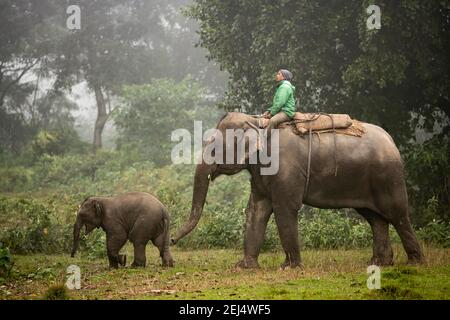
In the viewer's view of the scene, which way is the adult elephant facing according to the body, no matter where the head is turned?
to the viewer's left

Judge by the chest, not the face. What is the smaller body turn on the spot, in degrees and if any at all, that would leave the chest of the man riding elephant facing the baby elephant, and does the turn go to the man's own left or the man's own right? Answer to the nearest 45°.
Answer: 0° — they already face it

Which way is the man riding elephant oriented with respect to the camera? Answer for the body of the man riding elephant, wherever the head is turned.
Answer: to the viewer's left

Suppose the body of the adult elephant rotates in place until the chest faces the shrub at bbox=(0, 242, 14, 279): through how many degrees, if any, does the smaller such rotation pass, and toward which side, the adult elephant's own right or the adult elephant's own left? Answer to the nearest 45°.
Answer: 0° — it already faces it

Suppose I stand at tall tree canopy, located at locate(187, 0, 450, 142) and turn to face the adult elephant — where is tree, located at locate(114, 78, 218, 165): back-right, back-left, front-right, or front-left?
back-right

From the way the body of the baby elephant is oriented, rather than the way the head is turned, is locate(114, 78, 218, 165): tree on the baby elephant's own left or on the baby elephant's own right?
on the baby elephant's own right

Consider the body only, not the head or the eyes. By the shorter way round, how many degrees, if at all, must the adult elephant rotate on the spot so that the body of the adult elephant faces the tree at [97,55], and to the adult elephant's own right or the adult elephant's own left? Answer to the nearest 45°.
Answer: approximately 45° to the adult elephant's own right

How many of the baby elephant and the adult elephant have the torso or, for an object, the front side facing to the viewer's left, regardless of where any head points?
2

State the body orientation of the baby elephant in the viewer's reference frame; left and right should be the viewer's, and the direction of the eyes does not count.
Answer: facing to the left of the viewer

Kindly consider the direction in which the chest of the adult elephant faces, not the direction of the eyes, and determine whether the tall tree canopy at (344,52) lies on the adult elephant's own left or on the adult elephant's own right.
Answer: on the adult elephant's own right

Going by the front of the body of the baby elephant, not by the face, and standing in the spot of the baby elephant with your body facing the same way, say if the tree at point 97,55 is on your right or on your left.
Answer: on your right
